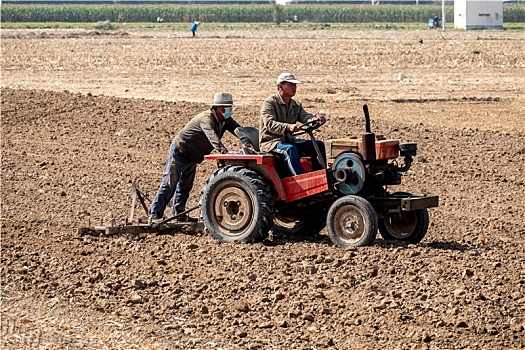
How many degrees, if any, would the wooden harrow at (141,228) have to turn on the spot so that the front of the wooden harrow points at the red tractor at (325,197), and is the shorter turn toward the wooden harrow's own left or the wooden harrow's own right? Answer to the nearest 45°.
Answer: approximately 45° to the wooden harrow's own right

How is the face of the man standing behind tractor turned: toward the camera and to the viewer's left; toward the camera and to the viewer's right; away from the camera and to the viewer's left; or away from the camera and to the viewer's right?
toward the camera and to the viewer's right

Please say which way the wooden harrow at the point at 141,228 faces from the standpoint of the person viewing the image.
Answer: facing to the right of the viewer
